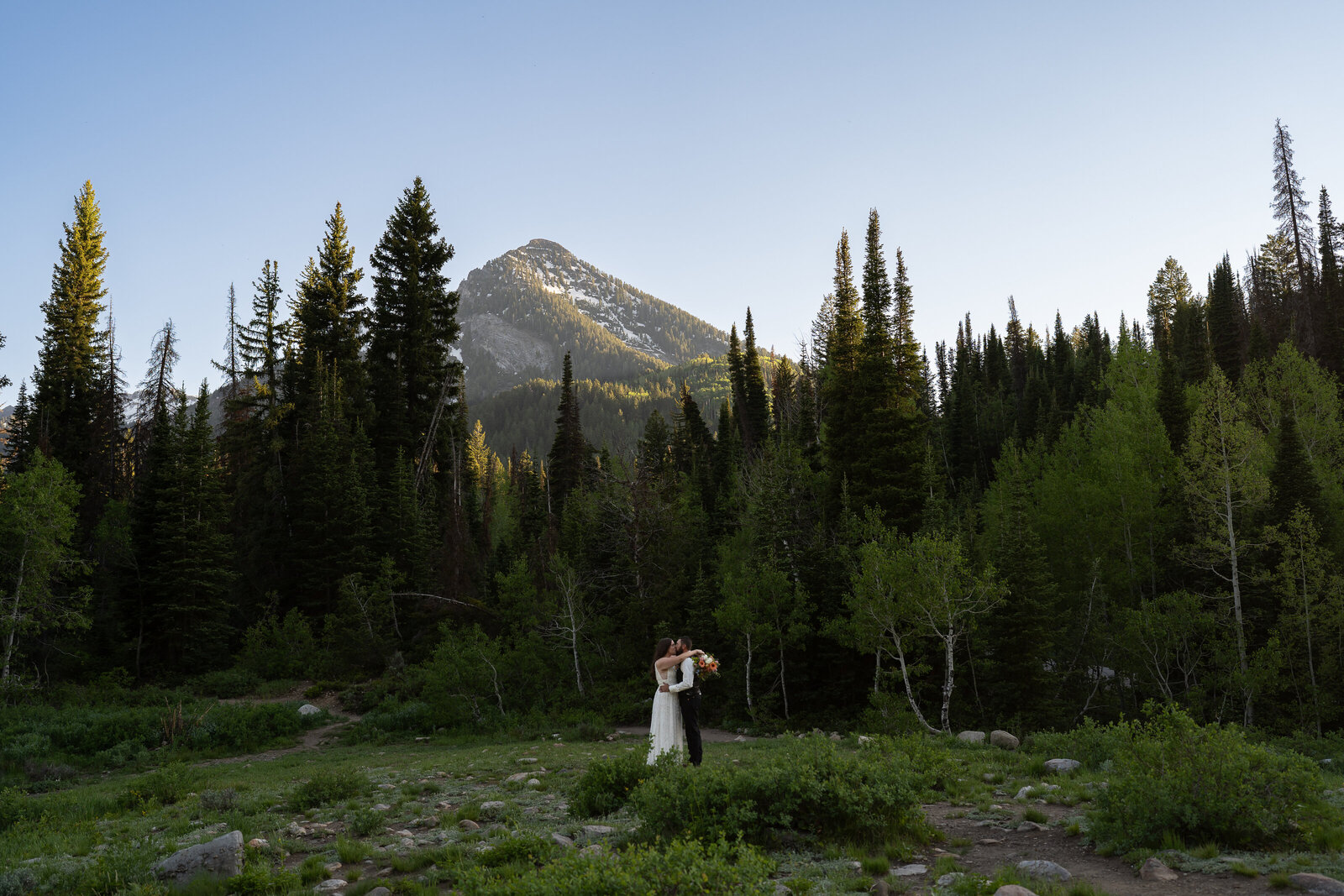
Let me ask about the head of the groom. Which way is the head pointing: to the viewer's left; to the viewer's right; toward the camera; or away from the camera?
to the viewer's left

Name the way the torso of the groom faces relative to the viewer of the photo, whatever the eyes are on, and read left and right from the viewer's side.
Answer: facing to the left of the viewer

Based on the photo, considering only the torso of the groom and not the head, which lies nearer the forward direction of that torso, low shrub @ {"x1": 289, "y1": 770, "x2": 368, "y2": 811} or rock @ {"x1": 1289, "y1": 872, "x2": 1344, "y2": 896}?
the low shrub

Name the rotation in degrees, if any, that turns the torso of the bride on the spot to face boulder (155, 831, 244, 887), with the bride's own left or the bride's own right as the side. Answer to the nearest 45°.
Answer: approximately 135° to the bride's own right

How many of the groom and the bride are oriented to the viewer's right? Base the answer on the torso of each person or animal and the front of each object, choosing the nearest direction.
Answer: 1

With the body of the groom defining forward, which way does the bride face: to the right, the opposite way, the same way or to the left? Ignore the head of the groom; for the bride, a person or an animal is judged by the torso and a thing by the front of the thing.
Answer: the opposite way

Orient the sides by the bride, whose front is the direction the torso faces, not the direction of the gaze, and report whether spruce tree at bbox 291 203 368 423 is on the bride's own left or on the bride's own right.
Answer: on the bride's own left

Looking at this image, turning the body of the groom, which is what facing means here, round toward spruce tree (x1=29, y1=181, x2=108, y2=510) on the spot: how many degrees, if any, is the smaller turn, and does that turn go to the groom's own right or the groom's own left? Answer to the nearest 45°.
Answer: approximately 45° to the groom's own right

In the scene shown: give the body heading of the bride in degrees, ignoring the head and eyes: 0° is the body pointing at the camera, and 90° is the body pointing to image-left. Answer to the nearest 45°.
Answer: approximately 270°

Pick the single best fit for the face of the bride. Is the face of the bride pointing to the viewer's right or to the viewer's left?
to the viewer's right

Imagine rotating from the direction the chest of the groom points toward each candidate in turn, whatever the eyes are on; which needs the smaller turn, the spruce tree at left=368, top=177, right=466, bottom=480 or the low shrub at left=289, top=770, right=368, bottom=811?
the low shrub

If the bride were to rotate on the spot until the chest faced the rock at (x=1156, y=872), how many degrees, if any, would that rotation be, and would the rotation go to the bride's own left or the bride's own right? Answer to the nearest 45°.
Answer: approximately 45° to the bride's own right

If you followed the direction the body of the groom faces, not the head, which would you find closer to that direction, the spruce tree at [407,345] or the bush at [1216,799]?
the spruce tree

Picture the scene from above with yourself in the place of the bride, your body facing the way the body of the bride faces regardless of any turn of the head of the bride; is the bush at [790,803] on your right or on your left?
on your right
